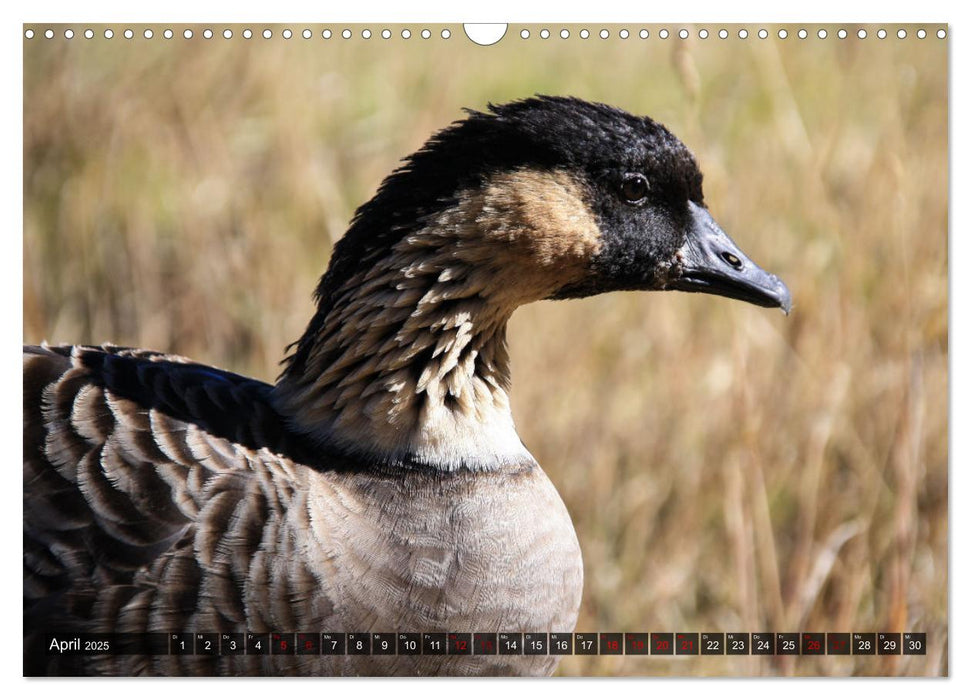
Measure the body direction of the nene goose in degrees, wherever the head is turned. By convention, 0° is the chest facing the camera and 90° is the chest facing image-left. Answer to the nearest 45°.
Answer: approximately 270°
